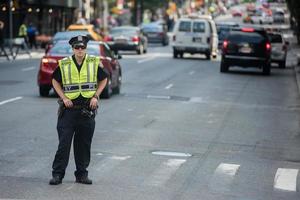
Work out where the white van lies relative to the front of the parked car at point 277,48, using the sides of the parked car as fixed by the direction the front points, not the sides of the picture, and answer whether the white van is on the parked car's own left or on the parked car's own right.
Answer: on the parked car's own left

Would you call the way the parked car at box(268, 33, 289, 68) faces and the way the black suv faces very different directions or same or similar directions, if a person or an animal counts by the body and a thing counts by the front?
same or similar directions

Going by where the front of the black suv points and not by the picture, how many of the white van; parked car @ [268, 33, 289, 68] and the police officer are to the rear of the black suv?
1

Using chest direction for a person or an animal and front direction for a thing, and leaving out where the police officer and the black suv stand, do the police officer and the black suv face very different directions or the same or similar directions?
very different directions

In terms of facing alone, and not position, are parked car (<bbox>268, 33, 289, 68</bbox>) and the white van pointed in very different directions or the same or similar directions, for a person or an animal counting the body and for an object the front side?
same or similar directions

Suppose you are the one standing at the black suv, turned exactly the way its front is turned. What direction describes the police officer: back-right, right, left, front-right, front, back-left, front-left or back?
back

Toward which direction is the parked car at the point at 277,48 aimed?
away from the camera

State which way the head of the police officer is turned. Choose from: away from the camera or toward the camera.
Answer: toward the camera

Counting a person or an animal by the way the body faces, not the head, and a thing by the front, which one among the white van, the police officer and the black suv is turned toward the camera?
the police officer

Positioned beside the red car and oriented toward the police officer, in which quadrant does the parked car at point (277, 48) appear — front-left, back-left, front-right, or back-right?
back-left

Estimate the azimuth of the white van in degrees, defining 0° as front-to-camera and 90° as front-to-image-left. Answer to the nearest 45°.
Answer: approximately 180°

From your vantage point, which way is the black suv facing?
away from the camera

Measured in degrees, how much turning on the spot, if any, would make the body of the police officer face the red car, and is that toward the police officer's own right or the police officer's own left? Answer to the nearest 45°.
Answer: approximately 180°

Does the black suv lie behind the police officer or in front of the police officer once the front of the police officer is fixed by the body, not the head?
behind

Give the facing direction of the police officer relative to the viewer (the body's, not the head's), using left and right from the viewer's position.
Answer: facing the viewer
